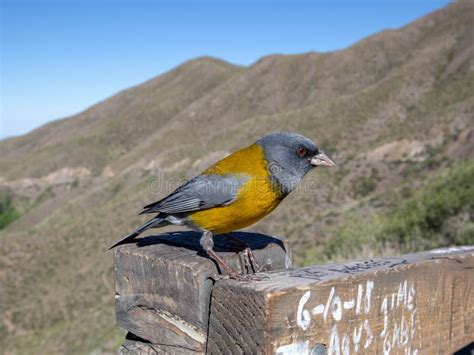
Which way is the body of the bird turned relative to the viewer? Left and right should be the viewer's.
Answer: facing to the right of the viewer
